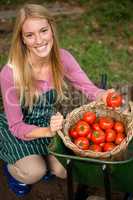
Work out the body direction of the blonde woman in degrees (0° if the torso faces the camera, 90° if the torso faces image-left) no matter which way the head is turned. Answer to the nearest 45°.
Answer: approximately 315°

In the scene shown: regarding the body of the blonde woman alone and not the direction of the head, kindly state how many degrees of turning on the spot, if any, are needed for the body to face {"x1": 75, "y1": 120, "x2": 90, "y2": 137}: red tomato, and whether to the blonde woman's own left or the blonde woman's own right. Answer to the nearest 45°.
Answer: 0° — they already face it

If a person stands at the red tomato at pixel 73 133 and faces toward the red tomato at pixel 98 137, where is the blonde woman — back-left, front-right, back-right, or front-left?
back-left

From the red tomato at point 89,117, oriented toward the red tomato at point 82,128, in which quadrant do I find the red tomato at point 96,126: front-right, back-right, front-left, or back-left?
front-left

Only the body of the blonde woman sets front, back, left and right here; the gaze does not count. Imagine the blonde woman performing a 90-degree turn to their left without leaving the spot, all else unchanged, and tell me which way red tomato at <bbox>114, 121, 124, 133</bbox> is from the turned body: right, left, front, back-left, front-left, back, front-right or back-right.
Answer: right

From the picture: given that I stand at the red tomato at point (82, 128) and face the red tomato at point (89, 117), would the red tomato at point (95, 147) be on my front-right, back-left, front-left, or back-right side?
back-right

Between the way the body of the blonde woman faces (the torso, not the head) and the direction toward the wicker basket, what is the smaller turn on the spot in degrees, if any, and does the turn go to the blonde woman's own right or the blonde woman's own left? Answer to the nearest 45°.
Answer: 0° — they already face it

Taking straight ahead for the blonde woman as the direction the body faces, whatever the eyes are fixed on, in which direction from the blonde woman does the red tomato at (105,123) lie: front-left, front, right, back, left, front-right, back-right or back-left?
front

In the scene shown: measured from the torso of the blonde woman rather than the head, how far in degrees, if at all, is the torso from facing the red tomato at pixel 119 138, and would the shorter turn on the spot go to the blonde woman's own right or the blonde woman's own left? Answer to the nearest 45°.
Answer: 0° — they already face it

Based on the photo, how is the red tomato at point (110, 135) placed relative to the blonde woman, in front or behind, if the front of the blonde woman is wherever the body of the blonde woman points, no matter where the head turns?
in front

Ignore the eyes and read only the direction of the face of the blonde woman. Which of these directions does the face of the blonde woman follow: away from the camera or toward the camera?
toward the camera
